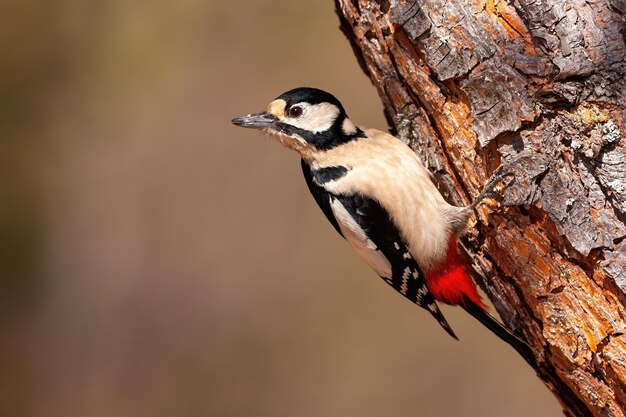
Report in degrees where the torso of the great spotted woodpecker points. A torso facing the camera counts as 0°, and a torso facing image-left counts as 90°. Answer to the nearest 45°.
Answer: approximately 90°
